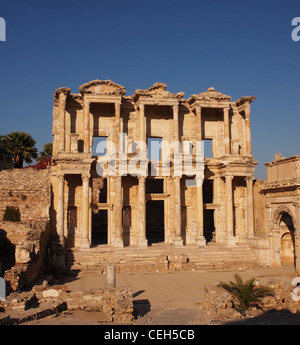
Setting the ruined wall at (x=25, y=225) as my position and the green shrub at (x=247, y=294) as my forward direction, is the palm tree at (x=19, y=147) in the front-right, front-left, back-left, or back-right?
back-left

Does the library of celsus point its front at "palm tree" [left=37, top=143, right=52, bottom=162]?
no

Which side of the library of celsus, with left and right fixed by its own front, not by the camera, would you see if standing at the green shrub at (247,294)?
front

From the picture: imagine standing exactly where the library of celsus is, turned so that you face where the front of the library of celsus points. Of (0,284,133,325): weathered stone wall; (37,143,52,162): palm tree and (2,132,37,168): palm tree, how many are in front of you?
1

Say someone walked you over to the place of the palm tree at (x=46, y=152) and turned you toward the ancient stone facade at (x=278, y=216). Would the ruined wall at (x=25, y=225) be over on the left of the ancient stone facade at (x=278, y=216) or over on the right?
right

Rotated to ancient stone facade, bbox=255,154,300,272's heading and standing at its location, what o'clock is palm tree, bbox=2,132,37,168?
The palm tree is roughly at 2 o'clock from the ancient stone facade.

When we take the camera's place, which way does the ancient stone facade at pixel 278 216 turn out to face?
facing the viewer and to the left of the viewer

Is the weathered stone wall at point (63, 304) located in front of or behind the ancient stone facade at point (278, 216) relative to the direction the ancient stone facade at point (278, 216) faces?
in front

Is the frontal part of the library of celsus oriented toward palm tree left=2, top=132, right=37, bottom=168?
no

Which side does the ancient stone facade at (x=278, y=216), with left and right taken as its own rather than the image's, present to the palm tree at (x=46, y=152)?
right

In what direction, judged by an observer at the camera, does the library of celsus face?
facing the viewer

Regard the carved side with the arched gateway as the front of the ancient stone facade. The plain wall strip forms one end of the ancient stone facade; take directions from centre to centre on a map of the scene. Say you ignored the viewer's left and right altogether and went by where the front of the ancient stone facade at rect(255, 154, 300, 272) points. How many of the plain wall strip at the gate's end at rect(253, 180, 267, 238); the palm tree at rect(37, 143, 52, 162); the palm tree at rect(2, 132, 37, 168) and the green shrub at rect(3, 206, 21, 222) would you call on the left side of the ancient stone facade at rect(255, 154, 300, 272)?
0

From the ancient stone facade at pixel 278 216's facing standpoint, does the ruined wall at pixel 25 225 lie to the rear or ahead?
ahead

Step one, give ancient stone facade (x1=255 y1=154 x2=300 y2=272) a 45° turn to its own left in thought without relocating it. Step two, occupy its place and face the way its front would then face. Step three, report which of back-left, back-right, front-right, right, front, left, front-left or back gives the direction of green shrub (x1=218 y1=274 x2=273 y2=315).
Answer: front

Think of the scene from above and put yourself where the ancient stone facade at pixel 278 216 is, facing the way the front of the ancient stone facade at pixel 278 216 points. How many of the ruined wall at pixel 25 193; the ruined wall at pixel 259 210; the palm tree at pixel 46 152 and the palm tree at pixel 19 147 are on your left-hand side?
0
